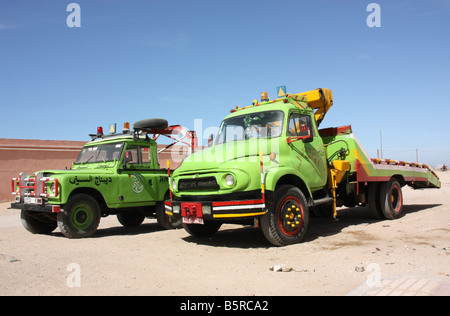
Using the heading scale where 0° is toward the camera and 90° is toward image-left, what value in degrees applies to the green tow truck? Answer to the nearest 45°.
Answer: approximately 45°

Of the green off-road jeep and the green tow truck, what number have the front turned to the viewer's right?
0

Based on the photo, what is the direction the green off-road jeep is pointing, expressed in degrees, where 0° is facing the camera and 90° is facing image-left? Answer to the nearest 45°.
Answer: approximately 45°

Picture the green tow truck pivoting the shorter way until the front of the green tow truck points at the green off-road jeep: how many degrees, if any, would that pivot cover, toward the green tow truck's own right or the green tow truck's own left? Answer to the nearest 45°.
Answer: approximately 45° to the green tow truck's own right
